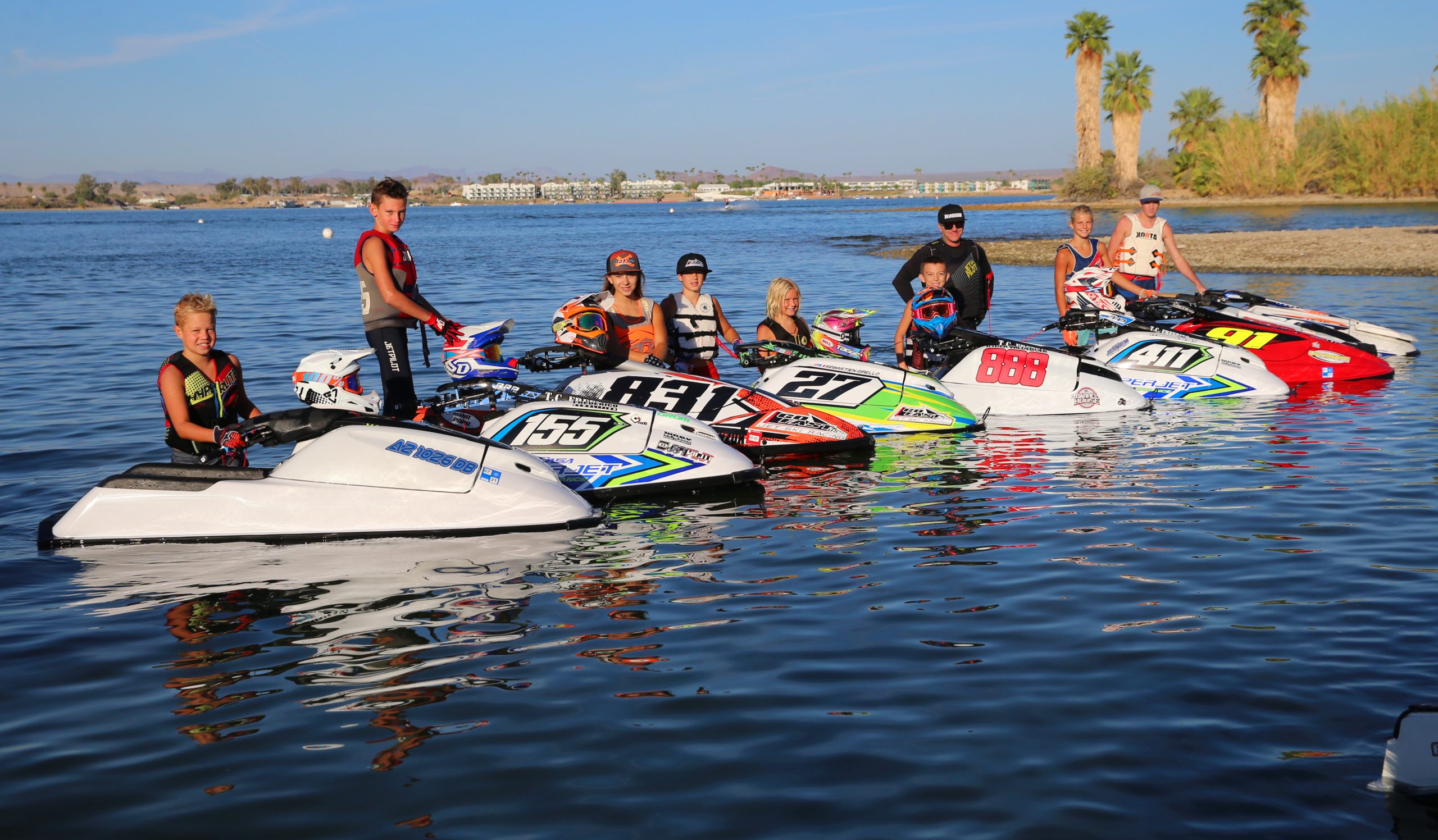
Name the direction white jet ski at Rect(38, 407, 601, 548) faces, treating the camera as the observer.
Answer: facing to the right of the viewer

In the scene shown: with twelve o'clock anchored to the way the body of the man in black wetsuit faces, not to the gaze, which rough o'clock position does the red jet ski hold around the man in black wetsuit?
The red jet ski is roughly at 8 o'clock from the man in black wetsuit.

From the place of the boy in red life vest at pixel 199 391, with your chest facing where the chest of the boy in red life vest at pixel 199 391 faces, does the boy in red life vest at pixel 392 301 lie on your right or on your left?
on your left

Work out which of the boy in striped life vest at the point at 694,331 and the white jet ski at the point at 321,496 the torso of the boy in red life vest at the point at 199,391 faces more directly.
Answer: the white jet ski

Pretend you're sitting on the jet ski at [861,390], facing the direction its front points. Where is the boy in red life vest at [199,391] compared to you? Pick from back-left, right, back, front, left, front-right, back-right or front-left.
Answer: back-right

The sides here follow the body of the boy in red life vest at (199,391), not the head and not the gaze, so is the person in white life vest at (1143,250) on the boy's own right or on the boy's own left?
on the boy's own left

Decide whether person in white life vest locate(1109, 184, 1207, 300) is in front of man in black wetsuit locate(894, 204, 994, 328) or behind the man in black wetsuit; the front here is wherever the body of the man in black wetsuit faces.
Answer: behind

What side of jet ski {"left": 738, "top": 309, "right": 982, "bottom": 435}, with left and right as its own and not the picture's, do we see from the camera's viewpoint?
right
